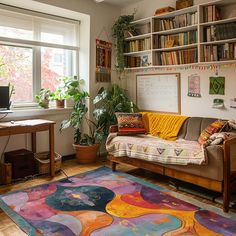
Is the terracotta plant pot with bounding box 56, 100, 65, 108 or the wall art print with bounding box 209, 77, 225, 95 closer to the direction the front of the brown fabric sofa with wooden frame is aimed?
the terracotta plant pot

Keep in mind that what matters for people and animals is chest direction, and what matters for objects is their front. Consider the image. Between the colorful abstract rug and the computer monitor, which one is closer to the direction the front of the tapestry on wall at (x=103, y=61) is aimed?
the colorful abstract rug

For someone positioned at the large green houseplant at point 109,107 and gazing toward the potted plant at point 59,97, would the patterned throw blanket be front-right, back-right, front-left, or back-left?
back-left

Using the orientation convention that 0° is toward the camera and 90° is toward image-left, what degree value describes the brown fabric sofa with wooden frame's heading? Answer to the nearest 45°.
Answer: approximately 45°

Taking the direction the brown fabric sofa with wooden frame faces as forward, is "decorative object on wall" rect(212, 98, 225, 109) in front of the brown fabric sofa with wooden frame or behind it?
behind
